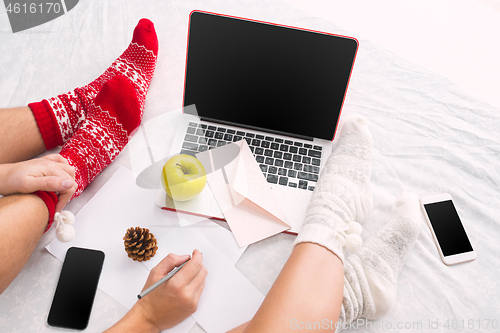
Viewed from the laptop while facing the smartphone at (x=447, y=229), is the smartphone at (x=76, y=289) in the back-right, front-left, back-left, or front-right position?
back-right

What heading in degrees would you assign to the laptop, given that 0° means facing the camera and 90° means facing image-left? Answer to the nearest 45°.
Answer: approximately 0°
